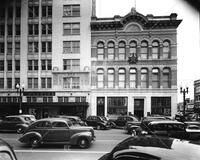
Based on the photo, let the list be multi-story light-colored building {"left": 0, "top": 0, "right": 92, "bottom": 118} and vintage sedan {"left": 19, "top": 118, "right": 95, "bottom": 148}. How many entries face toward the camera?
1

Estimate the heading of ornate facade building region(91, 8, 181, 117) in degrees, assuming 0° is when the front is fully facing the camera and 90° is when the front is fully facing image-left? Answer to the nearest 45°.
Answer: approximately 0°

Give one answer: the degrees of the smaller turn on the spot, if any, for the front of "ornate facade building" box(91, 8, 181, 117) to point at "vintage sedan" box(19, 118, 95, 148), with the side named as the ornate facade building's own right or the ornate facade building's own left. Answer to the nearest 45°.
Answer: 0° — it already faces it

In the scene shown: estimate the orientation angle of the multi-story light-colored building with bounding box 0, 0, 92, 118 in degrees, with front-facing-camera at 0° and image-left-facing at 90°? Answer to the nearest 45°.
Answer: approximately 0°

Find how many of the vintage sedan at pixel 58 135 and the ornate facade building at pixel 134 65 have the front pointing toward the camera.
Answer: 1

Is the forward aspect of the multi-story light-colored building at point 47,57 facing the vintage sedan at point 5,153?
yes
